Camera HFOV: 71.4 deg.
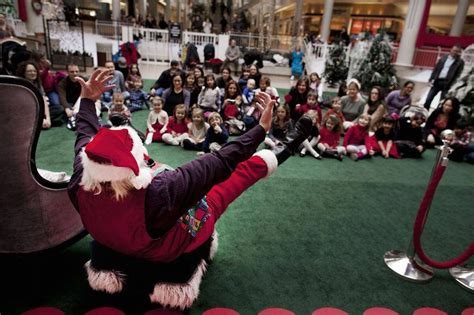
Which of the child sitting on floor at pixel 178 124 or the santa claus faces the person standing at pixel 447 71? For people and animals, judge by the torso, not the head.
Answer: the santa claus

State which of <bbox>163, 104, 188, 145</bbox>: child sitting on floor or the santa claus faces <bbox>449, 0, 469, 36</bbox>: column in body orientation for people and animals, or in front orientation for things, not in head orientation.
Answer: the santa claus

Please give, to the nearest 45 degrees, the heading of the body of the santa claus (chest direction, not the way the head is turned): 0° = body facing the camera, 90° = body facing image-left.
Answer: approximately 225°

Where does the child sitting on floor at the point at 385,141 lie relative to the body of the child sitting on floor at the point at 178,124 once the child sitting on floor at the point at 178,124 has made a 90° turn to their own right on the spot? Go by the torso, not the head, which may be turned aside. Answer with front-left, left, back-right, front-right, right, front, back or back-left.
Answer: back

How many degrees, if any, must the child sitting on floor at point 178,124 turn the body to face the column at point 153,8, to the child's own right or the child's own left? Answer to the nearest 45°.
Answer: approximately 180°

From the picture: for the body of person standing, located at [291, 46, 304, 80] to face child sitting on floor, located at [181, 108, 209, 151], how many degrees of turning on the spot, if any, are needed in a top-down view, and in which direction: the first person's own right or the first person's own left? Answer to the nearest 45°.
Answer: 0° — they already face them

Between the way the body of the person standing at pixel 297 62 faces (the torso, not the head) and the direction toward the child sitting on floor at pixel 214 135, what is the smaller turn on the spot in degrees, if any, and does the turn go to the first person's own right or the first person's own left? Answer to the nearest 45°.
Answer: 0° — they already face them

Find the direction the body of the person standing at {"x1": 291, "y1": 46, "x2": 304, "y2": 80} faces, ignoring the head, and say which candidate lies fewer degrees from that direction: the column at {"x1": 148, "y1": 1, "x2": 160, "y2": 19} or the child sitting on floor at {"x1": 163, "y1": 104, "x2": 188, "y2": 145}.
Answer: the child sitting on floor

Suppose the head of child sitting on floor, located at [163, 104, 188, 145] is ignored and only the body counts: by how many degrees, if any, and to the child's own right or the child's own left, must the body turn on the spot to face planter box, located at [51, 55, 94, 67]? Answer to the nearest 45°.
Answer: approximately 135° to the child's own right

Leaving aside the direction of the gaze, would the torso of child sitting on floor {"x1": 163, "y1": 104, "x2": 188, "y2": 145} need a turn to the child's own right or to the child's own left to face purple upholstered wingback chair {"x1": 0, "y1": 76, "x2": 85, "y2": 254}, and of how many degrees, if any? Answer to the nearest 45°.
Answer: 0° — they already face it

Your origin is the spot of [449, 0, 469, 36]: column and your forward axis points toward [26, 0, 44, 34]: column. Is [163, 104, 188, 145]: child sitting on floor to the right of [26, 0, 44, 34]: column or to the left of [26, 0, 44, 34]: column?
left

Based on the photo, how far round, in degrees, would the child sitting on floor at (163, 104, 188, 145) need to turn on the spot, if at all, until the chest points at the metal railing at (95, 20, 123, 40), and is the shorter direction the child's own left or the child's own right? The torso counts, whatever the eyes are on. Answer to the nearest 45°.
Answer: approximately 180°

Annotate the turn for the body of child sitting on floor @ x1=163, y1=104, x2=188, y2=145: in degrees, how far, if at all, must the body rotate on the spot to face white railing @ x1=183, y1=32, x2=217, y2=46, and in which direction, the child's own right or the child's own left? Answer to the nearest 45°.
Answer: approximately 180°

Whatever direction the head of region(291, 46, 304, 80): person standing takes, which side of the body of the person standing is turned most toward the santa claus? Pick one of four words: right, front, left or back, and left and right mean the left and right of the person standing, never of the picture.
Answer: front

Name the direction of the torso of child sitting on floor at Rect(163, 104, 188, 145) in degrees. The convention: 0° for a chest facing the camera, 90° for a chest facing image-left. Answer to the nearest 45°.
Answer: approximately 0°
